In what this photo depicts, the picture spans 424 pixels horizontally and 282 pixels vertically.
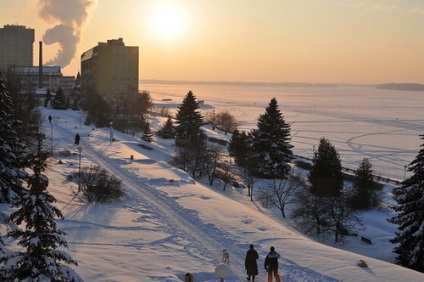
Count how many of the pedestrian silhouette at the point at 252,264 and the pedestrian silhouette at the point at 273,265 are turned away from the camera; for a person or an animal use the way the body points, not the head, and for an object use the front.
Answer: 2

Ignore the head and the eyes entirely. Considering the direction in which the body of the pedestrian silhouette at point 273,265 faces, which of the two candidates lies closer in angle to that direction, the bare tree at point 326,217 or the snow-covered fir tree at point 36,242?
the bare tree

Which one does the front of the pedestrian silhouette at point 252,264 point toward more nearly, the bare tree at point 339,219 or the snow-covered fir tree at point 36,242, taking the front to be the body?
the bare tree

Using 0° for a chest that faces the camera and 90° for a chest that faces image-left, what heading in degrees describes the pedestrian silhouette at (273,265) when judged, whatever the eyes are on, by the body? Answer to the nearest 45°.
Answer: approximately 180°

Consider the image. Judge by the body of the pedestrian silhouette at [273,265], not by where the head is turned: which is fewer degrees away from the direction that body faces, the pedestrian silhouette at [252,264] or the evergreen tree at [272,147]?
the evergreen tree

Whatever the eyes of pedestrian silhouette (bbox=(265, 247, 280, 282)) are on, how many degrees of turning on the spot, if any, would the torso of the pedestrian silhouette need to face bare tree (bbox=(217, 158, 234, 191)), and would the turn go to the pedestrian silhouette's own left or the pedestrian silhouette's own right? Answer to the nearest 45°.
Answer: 0° — they already face it

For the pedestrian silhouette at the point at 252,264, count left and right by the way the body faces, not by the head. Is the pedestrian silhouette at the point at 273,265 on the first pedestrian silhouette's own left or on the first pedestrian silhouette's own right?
on the first pedestrian silhouette's own right

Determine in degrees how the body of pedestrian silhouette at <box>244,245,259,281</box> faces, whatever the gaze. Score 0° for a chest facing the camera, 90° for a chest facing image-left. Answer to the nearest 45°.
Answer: approximately 180°

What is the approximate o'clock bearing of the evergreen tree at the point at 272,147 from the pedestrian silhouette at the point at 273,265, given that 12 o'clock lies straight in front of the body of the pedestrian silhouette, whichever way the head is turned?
The evergreen tree is roughly at 12 o'clock from the pedestrian silhouette.

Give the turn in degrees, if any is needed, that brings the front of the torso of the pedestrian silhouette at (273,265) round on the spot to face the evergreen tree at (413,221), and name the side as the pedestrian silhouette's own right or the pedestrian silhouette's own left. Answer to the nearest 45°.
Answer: approximately 45° to the pedestrian silhouette's own right

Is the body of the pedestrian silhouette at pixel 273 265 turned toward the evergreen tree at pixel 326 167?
yes

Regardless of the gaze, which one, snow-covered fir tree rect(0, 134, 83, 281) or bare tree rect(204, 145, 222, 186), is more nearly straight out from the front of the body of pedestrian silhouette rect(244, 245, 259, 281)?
the bare tree

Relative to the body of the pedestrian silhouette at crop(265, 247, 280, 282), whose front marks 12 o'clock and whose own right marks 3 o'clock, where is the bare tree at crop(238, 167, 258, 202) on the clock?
The bare tree is roughly at 12 o'clock from the pedestrian silhouette.
